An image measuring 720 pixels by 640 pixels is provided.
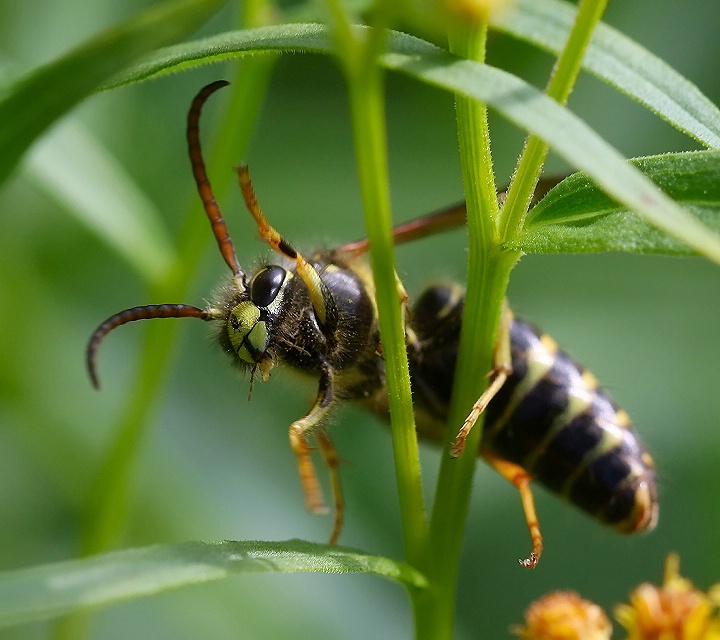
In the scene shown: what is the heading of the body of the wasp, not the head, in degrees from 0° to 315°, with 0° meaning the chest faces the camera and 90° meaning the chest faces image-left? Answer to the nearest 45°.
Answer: approximately 90°
